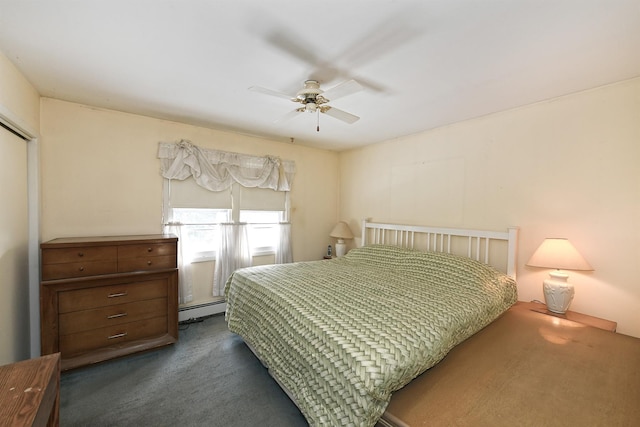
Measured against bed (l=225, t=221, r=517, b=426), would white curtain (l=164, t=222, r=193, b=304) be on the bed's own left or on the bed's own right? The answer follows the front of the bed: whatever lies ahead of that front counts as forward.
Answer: on the bed's own right

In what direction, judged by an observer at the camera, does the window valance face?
facing the viewer and to the right of the viewer

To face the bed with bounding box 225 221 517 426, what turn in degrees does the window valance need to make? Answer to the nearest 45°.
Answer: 0° — it already faces it

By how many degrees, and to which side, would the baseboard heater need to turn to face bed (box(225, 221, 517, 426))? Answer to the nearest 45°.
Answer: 0° — it already faces it

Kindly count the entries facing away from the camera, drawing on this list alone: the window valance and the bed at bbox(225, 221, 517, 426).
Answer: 0

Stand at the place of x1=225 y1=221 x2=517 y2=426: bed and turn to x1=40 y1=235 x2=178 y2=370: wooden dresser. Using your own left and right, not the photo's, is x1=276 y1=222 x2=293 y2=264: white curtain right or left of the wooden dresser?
right

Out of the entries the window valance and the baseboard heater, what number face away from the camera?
0

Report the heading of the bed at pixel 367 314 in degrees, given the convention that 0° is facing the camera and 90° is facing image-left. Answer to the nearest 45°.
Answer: approximately 45°

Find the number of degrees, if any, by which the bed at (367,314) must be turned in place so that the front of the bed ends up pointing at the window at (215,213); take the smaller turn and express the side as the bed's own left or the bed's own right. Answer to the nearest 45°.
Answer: approximately 90° to the bed's own right

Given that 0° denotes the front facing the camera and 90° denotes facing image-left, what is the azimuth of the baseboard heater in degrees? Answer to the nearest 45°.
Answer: approximately 315°
